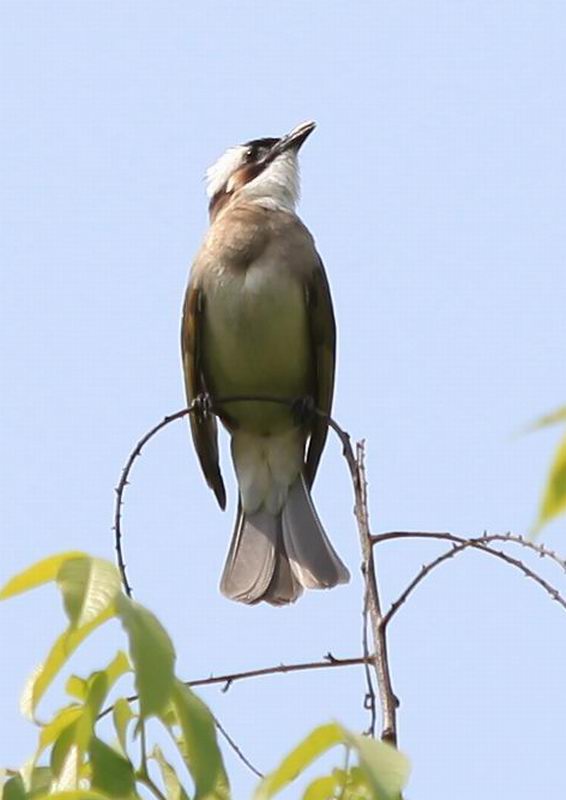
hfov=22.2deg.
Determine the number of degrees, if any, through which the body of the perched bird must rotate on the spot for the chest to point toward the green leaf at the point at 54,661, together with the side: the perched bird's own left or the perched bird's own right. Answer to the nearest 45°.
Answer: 0° — it already faces it

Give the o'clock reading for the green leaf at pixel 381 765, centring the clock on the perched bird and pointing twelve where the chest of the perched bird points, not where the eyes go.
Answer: The green leaf is roughly at 12 o'clock from the perched bird.

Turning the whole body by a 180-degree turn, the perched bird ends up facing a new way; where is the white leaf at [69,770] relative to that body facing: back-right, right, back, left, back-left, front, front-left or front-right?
back

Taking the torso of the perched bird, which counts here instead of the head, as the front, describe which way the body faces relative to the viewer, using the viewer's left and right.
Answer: facing the viewer

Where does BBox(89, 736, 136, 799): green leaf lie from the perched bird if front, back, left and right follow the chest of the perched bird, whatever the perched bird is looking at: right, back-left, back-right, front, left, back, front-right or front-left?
front

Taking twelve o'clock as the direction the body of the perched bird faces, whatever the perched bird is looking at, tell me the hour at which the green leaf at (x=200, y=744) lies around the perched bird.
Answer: The green leaf is roughly at 12 o'clock from the perched bird.

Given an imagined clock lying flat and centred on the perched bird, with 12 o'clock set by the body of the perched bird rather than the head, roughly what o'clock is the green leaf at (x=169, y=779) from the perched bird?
The green leaf is roughly at 12 o'clock from the perched bird.

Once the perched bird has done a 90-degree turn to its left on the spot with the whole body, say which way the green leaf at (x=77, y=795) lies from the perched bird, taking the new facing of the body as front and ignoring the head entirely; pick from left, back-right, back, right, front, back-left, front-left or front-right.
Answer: right

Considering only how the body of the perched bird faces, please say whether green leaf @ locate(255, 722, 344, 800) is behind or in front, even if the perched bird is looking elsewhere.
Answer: in front

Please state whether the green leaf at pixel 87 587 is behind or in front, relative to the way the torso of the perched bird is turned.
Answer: in front

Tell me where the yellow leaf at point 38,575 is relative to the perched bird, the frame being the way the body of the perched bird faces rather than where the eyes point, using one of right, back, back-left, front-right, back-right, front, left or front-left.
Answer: front

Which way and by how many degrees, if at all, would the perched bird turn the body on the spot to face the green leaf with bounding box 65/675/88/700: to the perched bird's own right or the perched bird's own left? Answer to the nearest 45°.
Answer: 0° — it already faces it
